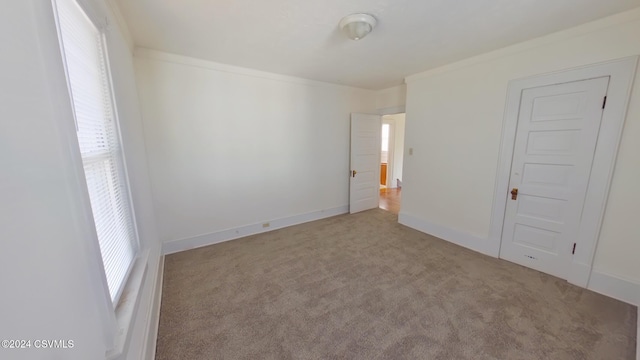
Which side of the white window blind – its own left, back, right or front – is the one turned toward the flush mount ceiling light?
front

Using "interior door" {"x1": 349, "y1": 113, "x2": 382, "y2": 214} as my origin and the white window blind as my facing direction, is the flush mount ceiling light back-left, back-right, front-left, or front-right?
front-left

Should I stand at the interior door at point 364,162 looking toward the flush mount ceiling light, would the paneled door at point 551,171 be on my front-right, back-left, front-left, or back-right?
front-left

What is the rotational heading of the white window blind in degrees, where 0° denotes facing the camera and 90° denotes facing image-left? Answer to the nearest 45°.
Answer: approximately 270°

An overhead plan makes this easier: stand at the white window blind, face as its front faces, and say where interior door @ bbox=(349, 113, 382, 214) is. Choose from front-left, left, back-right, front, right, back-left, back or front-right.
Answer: front

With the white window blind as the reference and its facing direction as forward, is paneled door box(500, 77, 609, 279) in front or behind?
in front

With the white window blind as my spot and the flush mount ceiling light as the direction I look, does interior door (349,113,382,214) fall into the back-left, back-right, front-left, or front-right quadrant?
front-left

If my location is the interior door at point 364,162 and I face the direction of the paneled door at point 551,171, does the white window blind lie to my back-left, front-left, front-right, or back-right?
front-right

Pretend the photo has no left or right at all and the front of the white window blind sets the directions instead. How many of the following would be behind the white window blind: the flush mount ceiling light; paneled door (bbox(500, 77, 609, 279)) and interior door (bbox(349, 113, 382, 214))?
0
